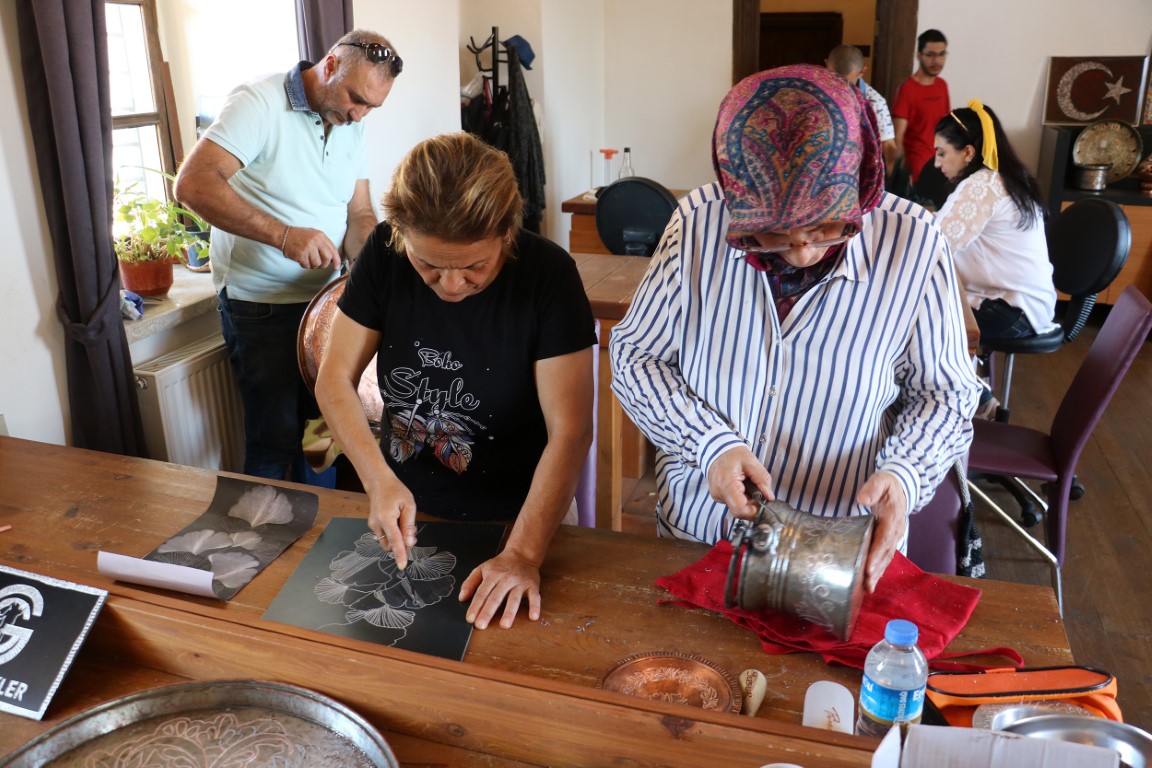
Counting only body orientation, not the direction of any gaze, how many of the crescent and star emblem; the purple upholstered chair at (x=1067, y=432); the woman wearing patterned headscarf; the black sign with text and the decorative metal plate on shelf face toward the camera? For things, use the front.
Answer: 4

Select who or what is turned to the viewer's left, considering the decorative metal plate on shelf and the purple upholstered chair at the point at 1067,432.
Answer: the purple upholstered chair

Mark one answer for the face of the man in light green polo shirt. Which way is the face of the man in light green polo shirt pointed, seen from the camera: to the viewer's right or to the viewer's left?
to the viewer's right

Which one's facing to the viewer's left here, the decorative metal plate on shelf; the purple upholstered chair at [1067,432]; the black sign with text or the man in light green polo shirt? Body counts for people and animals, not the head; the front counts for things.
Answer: the purple upholstered chair

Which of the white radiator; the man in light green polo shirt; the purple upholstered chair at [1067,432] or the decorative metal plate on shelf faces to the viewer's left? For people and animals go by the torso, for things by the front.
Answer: the purple upholstered chair

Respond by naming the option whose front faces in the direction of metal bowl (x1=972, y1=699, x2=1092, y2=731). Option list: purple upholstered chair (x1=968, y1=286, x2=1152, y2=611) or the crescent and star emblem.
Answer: the crescent and star emblem

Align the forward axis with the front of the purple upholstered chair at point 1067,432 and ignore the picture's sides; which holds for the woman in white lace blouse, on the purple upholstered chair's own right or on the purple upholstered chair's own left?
on the purple upholstered chair's own right

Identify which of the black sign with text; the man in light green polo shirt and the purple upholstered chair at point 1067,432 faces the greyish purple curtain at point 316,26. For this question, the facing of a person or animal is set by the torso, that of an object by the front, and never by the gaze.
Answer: the purple upholstered chair

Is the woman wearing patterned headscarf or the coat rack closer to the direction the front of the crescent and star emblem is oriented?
the woman wearing patterned headscarf

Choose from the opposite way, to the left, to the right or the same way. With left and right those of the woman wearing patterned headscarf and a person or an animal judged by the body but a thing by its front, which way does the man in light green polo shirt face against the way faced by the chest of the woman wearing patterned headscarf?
to the left

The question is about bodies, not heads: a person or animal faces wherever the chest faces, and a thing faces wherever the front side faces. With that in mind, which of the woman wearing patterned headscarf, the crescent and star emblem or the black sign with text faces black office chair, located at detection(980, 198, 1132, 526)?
the crescent and star emblem

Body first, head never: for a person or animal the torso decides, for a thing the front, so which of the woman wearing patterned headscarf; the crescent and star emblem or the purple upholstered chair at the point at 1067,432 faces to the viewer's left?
the purple upholstered chair

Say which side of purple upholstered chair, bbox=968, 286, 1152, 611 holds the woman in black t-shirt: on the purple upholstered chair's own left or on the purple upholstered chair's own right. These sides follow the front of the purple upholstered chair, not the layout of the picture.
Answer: on the purple upholstered chair's own left

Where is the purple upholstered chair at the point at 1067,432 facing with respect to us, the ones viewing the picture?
facing to the left of the viewer

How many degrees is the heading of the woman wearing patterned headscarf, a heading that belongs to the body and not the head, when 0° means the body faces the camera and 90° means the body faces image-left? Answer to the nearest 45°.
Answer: approximately 0°

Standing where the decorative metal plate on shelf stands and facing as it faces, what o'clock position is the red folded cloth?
The red folded cloth is roughly at 12 o'clock from the decorative metal plate on shelf.
